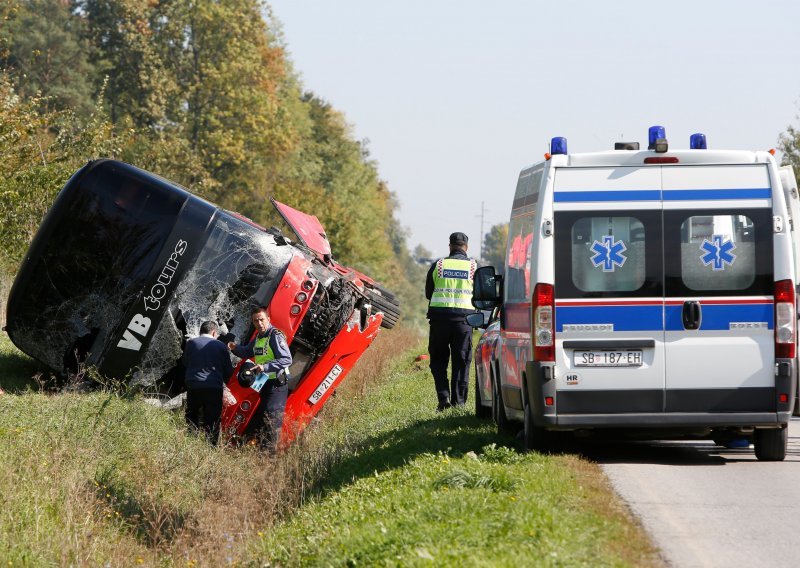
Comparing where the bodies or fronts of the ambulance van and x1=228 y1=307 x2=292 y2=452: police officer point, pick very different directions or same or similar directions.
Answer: very different directions

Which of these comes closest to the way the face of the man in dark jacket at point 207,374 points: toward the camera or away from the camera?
away from the camera

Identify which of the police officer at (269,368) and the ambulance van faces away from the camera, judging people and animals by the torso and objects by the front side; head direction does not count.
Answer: the ambulance van

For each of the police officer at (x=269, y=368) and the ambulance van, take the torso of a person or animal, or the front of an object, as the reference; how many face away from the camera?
1

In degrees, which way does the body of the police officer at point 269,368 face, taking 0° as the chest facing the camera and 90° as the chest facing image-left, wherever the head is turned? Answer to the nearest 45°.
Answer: approximately 45°

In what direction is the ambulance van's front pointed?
away from the camera

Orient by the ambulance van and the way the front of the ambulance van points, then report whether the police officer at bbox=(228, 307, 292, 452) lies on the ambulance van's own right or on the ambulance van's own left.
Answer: on the ambulance van's own left
